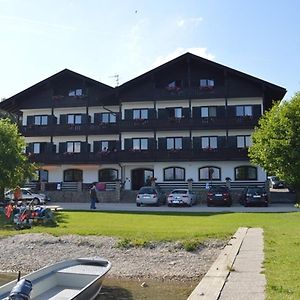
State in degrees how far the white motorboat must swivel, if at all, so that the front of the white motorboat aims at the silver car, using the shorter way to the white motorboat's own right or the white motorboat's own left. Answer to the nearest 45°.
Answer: approximately 45° to the white motorboat's own left

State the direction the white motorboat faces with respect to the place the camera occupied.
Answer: facing away from the viewer and to the right of the viewer
